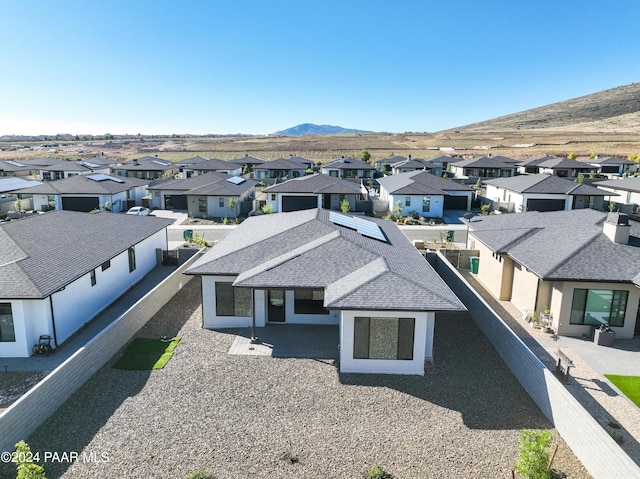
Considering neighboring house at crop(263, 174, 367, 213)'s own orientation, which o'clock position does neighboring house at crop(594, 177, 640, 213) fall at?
neighboring house at crop(594, 177, 640, 213) is roughly at 9 o'clock from neighboring house at crop(263, 174, 367, 213).

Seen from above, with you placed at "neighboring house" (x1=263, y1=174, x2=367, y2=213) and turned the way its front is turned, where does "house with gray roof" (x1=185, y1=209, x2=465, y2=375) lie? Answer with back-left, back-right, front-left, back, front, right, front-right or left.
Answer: front

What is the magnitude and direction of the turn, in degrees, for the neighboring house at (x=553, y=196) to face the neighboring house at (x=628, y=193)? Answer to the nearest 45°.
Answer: approximately 90° to its left

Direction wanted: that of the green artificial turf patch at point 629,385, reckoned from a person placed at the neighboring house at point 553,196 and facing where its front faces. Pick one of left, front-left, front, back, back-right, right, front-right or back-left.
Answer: front-right

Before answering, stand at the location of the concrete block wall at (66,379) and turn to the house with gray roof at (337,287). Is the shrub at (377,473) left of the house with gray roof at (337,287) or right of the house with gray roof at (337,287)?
right

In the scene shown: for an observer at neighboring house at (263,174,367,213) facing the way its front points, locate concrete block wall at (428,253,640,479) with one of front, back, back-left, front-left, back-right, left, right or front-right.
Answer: front

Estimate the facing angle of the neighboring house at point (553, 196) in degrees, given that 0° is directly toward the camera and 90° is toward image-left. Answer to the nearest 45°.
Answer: approximately 315°

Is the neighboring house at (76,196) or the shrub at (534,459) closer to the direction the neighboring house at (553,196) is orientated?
the shrub

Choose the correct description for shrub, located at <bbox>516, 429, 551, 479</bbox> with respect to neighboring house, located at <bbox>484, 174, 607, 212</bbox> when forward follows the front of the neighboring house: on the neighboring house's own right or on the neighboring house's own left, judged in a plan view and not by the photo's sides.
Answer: on the neighboring house's own right

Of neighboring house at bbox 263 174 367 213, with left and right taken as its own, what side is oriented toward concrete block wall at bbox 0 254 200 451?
front

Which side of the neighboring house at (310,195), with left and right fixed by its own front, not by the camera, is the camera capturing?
front

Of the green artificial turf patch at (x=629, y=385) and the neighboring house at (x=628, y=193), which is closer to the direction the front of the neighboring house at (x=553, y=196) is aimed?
the green artificial turf patch

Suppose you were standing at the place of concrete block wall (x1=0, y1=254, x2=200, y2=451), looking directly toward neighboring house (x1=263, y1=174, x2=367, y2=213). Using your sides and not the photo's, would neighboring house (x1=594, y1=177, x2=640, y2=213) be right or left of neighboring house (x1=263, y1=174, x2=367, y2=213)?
right

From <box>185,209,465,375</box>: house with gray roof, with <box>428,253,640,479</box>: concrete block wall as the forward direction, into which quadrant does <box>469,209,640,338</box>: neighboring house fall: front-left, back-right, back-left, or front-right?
front-left

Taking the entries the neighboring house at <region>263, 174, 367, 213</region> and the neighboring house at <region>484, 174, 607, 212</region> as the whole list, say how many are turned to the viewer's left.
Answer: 0

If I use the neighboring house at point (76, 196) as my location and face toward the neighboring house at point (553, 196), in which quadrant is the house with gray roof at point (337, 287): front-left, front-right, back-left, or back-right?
front-right

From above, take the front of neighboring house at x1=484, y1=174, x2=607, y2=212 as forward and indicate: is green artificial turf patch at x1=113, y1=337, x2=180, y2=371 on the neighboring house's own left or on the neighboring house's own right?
on the neighboring house's own right

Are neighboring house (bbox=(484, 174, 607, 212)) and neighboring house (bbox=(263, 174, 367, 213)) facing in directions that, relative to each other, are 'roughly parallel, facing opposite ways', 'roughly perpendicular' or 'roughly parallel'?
roughly parallel
